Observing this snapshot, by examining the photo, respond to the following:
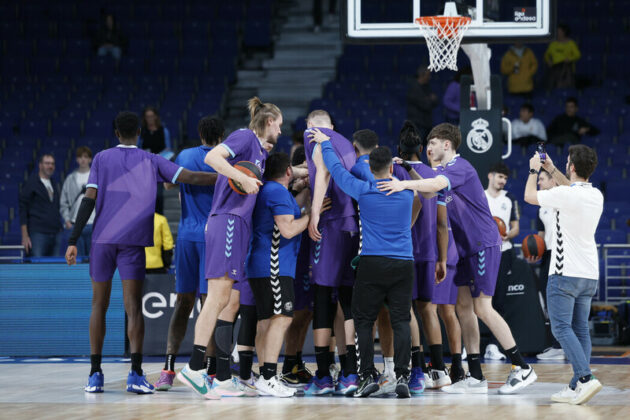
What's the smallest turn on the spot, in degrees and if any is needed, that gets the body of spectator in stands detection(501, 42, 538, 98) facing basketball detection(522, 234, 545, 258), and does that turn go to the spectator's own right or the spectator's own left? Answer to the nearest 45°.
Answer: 0° — they already face it

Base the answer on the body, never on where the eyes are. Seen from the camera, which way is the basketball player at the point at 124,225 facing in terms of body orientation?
away from the camera

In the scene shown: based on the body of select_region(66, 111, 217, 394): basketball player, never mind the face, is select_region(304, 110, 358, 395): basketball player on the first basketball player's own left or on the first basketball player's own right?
on the first basketball player's own right

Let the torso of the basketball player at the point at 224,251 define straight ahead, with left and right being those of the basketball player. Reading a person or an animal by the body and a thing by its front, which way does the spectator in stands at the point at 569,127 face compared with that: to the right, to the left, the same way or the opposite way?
to the right

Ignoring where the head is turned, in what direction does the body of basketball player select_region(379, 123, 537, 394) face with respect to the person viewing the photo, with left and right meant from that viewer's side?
facing to the left of the viewer

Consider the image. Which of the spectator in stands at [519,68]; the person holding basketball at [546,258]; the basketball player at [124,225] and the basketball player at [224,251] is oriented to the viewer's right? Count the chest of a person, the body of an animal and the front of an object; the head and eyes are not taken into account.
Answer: the basketball player at [224,251]

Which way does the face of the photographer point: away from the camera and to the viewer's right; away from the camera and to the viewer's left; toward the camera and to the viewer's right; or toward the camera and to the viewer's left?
away from the camera and to the viewer's left

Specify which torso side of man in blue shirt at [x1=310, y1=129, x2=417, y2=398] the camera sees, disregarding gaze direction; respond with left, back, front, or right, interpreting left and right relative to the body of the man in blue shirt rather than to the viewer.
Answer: back

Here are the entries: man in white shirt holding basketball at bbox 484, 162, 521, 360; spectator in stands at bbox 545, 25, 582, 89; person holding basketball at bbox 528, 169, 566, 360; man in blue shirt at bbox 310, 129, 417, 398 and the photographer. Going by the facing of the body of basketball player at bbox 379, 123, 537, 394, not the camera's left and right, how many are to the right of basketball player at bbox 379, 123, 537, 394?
3

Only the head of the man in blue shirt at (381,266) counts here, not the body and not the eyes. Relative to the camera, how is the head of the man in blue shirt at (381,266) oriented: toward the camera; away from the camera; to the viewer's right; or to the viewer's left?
away from the camera

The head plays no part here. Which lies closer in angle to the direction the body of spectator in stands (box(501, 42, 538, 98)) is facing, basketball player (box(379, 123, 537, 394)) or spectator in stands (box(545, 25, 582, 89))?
the basketball player

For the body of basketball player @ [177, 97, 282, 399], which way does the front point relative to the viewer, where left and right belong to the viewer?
facing to the right of the viewer
